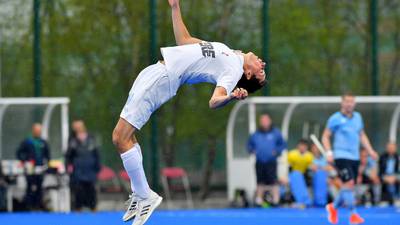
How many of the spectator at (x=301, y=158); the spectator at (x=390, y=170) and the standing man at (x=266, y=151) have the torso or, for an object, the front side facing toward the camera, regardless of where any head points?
3

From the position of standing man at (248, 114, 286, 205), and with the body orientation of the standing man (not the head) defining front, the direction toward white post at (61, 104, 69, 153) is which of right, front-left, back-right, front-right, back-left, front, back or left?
right

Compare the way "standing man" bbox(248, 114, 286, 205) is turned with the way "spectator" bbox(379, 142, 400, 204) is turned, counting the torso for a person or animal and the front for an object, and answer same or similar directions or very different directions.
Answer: same or similar directions

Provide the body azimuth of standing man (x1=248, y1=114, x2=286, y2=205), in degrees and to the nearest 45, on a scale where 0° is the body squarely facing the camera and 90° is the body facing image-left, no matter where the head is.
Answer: approximately 0°

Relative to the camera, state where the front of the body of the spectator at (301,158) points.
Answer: toward the camera

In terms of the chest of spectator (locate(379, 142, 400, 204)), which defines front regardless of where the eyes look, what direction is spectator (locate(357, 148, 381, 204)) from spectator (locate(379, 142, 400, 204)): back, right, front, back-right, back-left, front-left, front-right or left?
right

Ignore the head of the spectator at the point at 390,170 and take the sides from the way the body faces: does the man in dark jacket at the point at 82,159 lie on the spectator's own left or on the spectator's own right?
on the spectator's own right

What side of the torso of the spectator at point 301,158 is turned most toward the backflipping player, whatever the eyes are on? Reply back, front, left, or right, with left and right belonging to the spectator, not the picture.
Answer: front

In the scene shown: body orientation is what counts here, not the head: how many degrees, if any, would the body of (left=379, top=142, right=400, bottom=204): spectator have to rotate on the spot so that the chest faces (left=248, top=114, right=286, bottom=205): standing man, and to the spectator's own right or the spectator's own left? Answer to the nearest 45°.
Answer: approximately 45° to the spectator's own right

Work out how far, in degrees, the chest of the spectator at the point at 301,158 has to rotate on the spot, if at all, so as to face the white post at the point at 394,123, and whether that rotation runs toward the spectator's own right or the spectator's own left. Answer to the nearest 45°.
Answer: approximately 135° to the spectator's own left

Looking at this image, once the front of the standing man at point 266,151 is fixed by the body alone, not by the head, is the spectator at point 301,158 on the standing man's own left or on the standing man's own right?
on the standing man's own left

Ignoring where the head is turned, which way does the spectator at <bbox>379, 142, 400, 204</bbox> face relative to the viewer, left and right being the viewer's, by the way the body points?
facing the viewer

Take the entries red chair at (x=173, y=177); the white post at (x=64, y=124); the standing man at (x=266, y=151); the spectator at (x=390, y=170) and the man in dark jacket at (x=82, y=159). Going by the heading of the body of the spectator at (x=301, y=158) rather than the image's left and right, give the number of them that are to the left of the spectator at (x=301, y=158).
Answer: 1

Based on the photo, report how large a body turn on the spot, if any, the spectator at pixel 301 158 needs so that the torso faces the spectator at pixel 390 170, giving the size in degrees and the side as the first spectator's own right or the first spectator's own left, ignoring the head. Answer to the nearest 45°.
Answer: approximately 90° to the first spectator's own left

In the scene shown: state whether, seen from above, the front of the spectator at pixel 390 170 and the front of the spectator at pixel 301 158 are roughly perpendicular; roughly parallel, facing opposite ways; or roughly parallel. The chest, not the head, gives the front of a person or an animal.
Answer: roughly parallel
